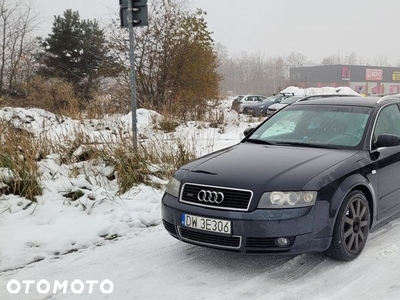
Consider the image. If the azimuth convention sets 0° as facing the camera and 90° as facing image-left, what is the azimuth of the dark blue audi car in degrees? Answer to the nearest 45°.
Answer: approximately 45°

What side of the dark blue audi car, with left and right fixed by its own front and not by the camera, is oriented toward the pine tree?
right
